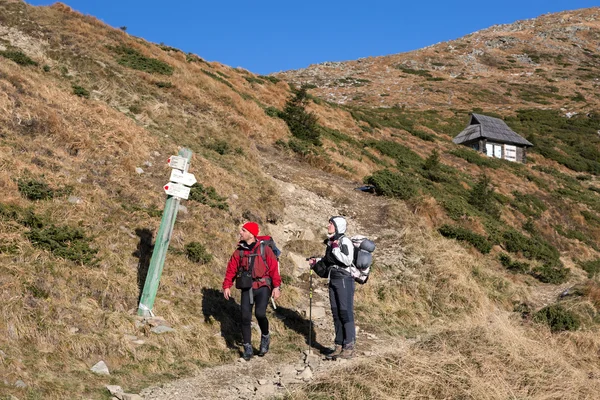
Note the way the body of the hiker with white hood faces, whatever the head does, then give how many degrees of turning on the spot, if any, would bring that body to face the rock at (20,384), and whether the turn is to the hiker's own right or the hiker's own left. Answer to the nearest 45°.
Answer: approximately 45° to the hiker's own left

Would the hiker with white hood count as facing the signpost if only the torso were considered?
yes

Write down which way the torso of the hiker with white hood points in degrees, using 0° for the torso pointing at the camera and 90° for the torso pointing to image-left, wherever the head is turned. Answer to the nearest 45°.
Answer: approximately 90°

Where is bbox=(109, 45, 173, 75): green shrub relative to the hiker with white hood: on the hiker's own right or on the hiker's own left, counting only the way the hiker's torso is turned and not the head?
on the hiker's own right

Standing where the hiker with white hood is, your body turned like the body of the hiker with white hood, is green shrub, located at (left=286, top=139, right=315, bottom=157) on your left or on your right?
on your right

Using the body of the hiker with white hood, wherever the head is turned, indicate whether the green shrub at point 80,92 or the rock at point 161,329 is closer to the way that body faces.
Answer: the rock

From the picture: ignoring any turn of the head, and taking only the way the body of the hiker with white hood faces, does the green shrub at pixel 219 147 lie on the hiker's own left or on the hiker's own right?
on the hiker's own right

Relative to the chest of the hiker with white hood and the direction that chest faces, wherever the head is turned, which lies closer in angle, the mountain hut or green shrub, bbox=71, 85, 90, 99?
the green shrub
